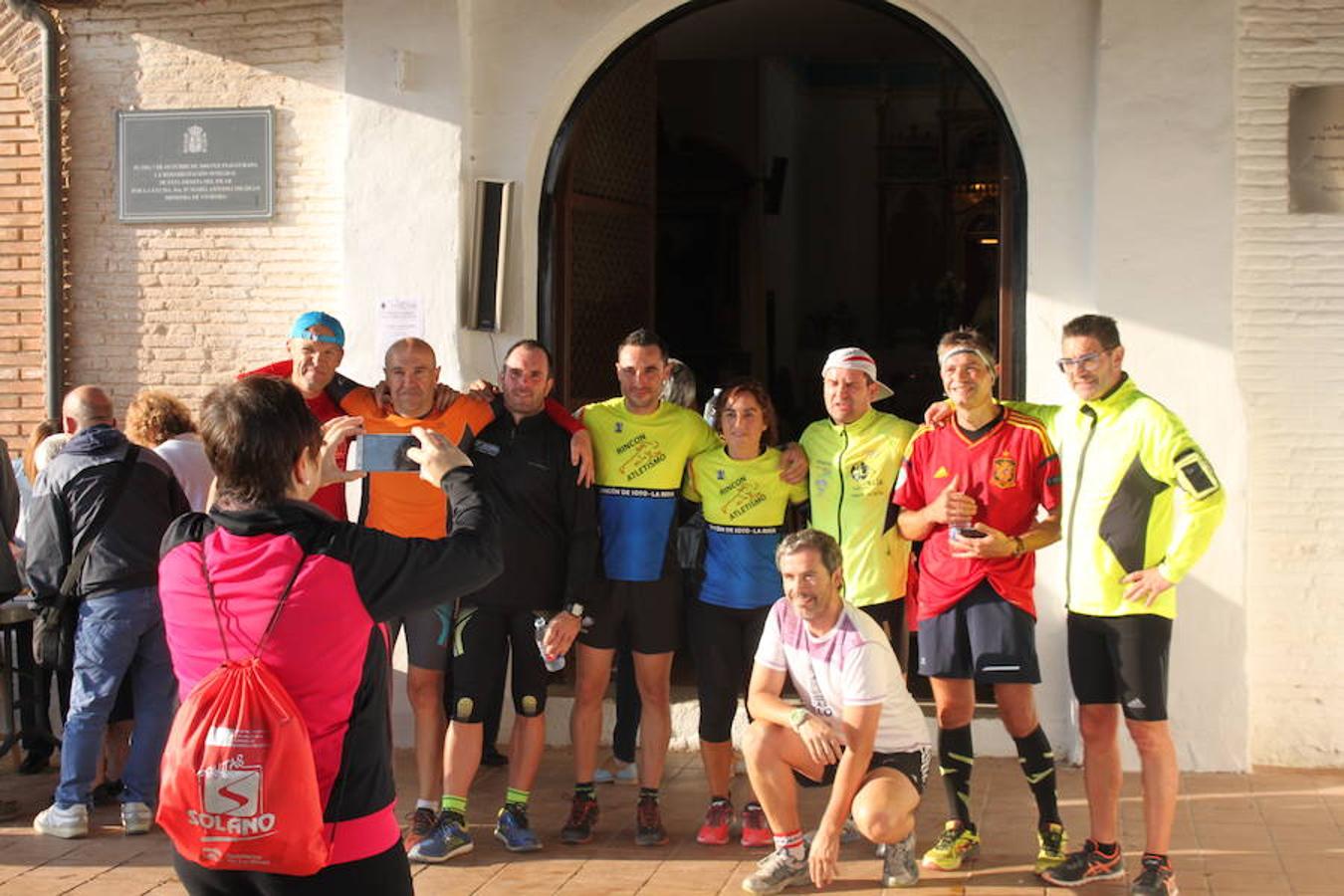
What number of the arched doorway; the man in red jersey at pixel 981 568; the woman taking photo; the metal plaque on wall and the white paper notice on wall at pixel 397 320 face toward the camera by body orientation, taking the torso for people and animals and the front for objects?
4

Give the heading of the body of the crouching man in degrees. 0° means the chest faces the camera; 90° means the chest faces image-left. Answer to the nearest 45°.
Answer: approximately 45°

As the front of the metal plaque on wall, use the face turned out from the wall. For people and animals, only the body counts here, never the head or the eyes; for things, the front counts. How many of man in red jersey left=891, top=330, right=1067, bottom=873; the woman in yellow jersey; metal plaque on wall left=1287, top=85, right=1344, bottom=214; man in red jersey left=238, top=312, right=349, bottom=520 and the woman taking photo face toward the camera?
4

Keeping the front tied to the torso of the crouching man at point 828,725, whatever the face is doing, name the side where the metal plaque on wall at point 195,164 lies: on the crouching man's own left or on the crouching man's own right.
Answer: on the crouching man's own right

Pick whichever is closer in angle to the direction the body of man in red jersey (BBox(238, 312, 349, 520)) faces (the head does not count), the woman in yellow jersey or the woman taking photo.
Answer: the woman taking photo

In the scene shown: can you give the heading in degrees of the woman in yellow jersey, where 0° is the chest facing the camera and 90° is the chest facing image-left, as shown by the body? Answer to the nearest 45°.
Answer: approximately 0°

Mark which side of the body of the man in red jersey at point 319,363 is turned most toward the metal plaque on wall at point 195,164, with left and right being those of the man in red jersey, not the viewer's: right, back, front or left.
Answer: back
